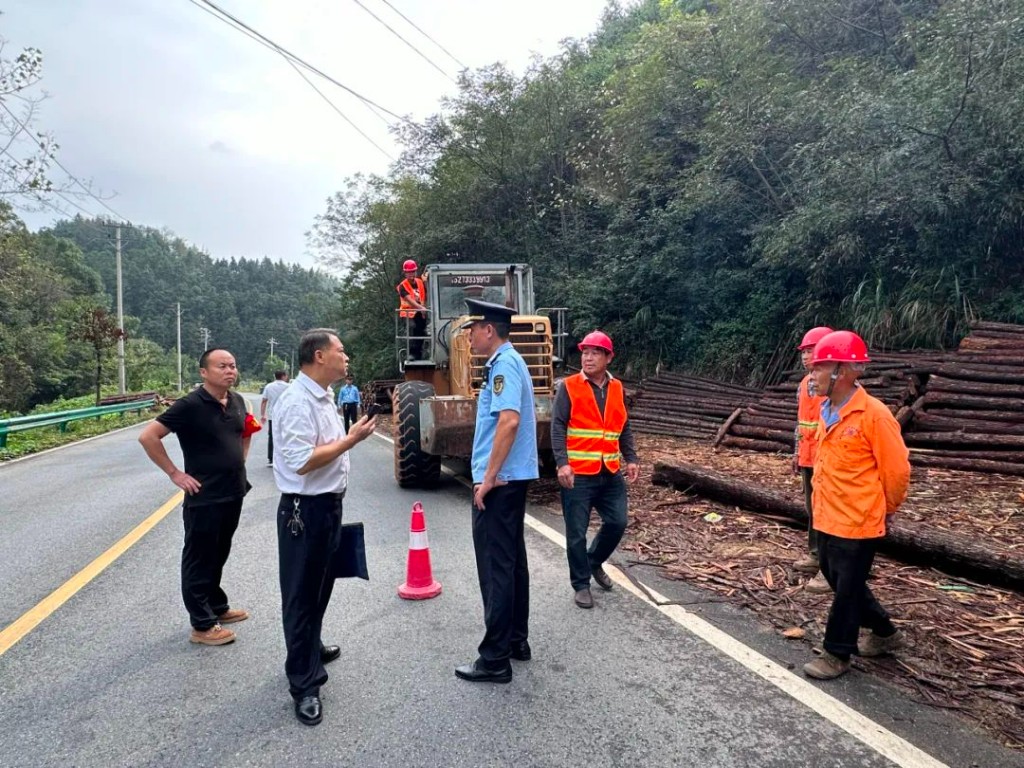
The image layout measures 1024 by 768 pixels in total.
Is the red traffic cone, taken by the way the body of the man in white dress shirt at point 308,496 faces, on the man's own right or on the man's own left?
on the man's own left

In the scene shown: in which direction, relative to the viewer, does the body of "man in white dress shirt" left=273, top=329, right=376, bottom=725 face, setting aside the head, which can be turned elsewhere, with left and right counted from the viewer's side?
facing to the right of the viewer

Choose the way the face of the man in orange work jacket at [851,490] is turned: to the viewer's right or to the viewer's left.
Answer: to the viewer's left

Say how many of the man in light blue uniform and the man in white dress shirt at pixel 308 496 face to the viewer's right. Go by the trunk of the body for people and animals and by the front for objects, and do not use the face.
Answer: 1

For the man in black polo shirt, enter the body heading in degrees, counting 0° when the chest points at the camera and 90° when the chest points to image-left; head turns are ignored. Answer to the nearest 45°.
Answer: approximately 315°

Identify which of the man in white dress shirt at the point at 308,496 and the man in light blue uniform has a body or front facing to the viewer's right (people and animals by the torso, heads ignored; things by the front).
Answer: the man in white dress shirt

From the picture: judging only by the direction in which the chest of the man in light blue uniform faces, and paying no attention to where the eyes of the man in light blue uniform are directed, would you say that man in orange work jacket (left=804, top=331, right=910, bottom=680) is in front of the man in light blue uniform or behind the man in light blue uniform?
behind

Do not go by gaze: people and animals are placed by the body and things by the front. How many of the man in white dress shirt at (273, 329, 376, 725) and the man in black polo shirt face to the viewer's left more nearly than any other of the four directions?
0

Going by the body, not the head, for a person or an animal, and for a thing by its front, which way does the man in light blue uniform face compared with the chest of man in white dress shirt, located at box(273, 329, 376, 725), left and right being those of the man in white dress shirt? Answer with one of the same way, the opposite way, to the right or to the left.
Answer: the opposite way

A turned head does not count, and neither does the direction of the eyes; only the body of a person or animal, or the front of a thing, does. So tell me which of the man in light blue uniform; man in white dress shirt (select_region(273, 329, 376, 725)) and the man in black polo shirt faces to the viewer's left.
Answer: the man in light blue uniform

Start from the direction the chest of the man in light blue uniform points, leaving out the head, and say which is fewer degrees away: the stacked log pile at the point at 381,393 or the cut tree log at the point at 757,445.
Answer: the stacked log pile

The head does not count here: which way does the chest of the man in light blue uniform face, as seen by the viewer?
to the viewer's left

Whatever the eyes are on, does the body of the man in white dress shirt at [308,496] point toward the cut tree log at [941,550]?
yes

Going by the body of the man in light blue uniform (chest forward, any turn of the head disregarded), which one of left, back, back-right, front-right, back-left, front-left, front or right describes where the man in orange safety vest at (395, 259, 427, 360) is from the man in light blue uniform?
right
